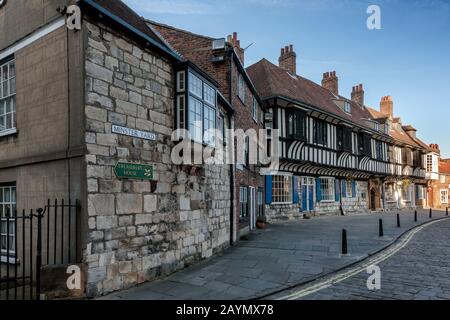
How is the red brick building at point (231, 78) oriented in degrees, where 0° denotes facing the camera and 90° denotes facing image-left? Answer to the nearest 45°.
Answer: approximately 270°

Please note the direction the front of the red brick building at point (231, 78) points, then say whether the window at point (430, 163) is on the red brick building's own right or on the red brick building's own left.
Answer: on the red brick building's own left

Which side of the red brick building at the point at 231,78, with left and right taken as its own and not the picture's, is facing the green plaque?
right

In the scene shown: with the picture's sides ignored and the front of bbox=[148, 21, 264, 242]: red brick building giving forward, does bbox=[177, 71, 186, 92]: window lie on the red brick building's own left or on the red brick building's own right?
on the red brick building's own right
